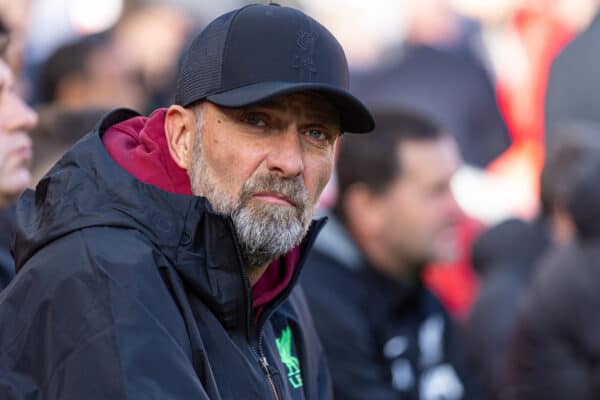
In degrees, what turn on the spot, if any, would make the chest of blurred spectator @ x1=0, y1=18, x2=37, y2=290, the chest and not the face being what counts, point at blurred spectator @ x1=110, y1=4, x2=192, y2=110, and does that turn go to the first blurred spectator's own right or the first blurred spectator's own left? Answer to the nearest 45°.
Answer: approximately 90° to the first blurred spectator's own left

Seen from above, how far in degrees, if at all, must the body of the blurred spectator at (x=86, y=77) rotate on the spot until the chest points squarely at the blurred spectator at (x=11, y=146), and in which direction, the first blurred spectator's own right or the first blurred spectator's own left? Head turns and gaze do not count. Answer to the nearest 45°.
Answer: approximately 90° to the first blurred spectator's own right

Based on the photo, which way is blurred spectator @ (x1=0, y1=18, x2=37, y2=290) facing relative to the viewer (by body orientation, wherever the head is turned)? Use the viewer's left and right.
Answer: facing to the right of the viewer

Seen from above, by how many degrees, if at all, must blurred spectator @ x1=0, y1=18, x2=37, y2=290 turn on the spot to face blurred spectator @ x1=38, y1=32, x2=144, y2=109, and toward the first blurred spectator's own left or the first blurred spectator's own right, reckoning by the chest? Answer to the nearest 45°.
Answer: approximately 90° to the first blurred spectator's own left

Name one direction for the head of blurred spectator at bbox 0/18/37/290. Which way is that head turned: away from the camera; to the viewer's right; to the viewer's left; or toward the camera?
to the viewer's right

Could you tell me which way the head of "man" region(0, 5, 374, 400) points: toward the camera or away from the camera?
toward the camera

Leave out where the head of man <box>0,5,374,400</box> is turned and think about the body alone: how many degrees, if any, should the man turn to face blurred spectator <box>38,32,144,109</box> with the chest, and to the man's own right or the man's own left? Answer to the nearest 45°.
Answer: approximately 135° to the man's own left
